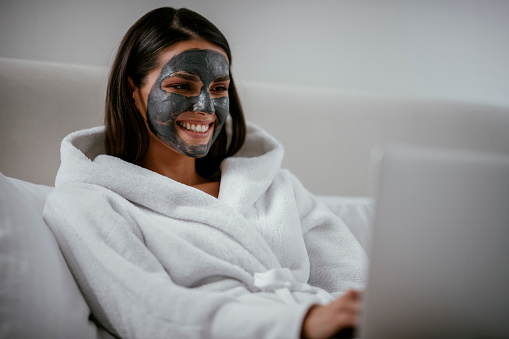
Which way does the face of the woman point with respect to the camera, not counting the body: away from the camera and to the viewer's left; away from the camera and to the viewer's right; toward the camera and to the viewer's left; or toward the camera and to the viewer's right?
toward the camera and to the viewer's right
